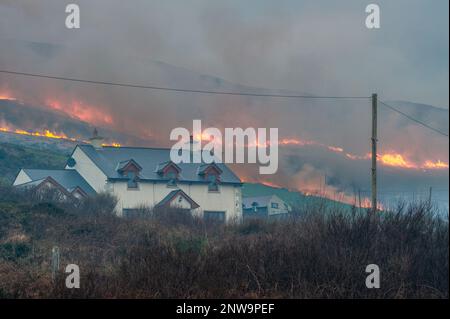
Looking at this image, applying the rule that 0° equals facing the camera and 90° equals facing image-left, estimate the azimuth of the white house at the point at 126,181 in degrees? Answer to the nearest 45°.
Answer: approximately 315°
